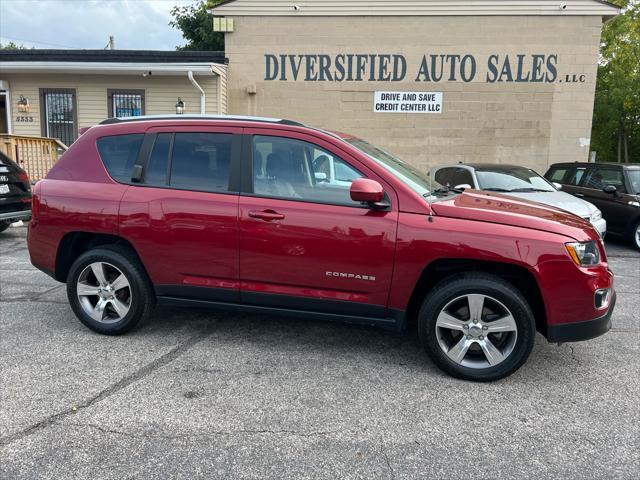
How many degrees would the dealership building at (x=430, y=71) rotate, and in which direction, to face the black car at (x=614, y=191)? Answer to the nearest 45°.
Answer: approximately 45° to its left

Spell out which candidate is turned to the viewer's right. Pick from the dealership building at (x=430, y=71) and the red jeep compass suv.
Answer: the red jeep compass suv

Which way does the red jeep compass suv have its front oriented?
to the viewer's right

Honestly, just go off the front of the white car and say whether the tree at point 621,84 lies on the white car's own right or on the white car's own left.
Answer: on the white car's own left

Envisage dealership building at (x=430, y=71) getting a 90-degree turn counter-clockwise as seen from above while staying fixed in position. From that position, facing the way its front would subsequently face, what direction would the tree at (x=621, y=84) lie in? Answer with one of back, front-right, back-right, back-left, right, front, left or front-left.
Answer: front-left

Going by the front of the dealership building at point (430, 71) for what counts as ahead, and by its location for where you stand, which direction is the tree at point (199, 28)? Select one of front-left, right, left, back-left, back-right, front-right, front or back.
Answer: back-right

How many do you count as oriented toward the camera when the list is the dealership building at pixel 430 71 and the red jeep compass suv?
1

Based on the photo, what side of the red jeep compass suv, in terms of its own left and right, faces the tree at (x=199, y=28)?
left

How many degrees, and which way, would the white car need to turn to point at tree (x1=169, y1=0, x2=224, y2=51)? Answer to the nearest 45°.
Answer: approximately 180°

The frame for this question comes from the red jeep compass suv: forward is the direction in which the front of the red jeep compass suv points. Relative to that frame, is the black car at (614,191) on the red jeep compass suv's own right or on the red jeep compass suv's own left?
on the red jeep compass suv's own left

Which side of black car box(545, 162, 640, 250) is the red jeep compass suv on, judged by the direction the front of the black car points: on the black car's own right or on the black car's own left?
on the black car's own right

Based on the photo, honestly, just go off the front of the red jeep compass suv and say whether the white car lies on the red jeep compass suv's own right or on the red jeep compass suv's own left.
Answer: on the red jeep compass suv's own left

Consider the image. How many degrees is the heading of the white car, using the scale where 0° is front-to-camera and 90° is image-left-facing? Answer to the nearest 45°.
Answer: approximately 315°

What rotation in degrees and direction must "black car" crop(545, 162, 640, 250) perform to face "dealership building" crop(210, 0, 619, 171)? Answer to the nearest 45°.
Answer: approximately 180°
